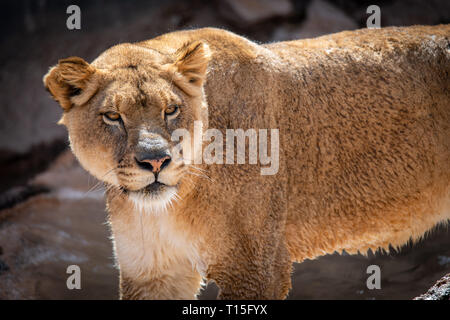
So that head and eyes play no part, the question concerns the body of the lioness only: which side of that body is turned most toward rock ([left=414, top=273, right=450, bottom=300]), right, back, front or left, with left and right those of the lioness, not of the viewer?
left

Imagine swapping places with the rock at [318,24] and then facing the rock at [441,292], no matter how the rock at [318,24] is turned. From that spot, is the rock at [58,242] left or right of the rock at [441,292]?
right

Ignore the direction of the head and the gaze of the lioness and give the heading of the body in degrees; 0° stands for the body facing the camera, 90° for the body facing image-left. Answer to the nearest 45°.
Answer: approximately 45°

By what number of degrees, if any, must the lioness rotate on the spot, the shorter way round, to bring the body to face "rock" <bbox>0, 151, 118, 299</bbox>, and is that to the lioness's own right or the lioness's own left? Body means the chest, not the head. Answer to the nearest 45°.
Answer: approximately 90° to the lioness's own right

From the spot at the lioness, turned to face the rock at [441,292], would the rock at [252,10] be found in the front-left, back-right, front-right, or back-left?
back-left

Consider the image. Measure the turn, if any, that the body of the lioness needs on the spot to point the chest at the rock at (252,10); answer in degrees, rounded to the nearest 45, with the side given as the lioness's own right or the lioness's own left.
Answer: approximately 135° to the lioness's own right

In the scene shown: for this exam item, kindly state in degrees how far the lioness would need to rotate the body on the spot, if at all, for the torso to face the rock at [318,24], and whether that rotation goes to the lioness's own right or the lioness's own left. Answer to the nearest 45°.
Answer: approximately 135° to the lioness's own right
